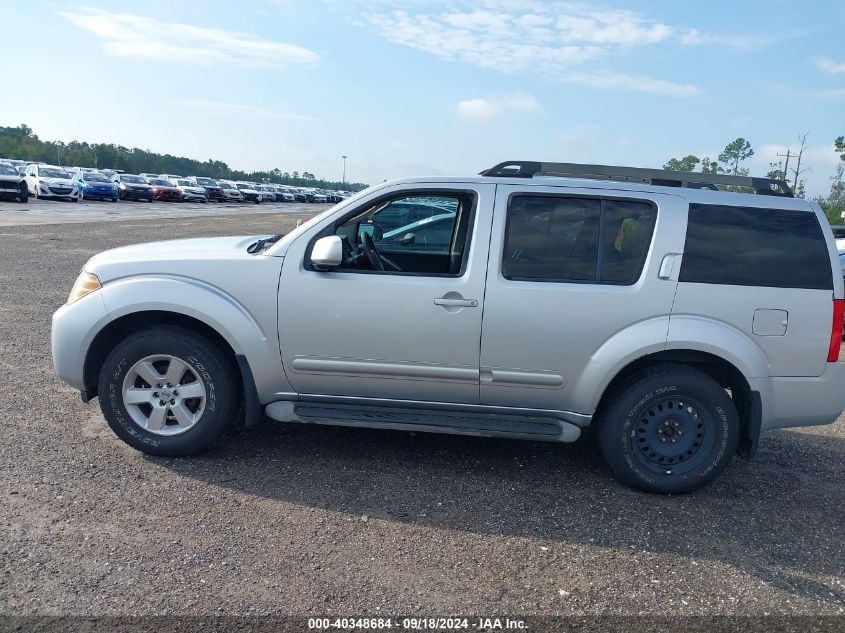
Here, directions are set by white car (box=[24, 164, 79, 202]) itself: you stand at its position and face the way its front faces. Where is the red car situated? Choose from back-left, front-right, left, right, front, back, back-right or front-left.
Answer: left

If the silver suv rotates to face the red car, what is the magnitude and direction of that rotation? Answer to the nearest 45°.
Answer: approximately 45° to its right

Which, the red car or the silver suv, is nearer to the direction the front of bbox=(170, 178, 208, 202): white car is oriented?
the silver suv

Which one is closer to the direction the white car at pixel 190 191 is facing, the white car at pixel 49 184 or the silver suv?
the silver suv

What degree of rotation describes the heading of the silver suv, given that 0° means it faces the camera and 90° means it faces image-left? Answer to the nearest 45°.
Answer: approximately 90°

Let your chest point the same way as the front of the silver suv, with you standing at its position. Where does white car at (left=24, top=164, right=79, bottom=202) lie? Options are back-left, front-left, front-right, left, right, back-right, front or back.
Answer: front-right

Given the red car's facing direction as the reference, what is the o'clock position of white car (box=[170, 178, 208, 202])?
The white car is roughly at 9 o'clock from the red car.

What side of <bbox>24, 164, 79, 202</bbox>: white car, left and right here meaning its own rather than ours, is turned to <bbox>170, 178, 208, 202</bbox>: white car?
left

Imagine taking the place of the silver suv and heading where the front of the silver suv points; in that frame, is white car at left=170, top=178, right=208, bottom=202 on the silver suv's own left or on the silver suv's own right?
on the silver suv's own right
